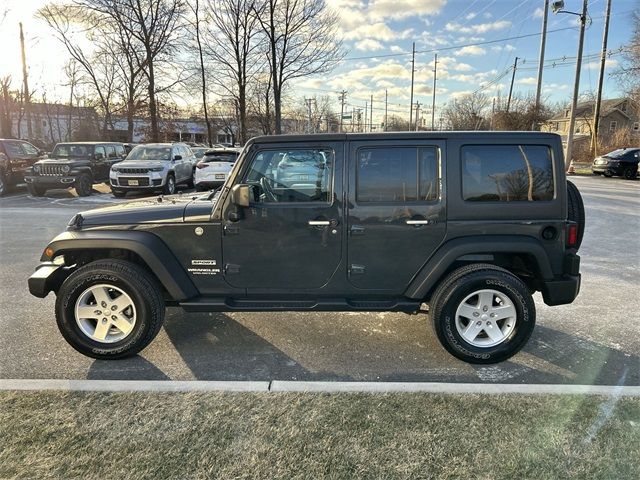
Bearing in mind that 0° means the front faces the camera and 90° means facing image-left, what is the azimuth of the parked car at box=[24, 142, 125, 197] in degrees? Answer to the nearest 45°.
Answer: approximately 45°

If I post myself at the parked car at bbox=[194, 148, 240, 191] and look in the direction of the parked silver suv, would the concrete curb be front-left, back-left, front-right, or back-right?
front-left

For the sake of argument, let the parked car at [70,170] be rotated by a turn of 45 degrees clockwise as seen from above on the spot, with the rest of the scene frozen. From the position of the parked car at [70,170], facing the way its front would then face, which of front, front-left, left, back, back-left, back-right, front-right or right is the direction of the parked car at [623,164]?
back

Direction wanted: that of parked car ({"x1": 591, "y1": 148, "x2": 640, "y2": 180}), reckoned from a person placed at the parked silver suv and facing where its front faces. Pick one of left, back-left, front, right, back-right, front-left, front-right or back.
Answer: back-left

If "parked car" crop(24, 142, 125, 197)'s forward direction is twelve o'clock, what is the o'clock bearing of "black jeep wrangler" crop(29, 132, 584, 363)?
The black jeep wrangler is roughly at 10 o'clock from the parked car.

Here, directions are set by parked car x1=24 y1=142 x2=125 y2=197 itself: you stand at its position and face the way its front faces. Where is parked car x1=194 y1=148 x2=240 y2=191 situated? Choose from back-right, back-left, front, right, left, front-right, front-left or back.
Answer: left

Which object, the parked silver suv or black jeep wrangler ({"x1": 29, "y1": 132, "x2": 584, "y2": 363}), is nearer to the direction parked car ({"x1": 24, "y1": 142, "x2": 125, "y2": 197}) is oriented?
the black jeep wrangler

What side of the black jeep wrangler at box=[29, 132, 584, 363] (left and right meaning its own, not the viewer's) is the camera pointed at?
left

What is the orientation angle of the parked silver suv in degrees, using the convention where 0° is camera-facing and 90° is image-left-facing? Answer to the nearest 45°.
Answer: approximately 45°

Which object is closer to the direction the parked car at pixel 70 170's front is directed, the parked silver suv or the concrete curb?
the concrete curb

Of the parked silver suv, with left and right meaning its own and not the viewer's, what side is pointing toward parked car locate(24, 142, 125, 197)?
right
